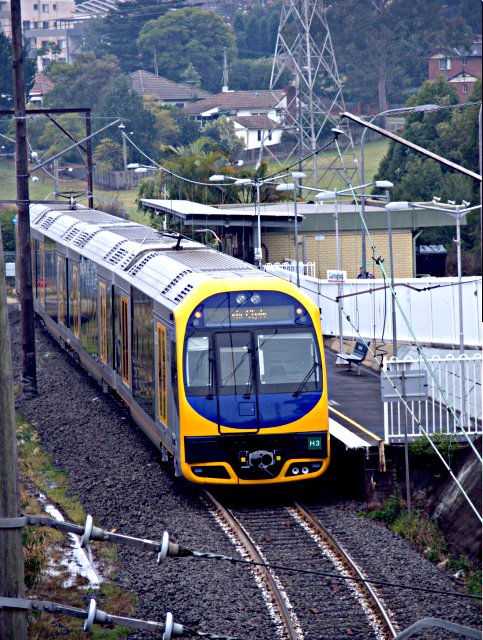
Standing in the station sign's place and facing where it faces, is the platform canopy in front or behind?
behind

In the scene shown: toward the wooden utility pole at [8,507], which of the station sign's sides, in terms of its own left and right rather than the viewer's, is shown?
front

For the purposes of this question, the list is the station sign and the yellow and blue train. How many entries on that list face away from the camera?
0

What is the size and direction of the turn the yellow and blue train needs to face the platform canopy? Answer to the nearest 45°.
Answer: approximately 135° to its left

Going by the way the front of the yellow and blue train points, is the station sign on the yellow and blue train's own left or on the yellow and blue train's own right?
on the yellow and blue train's own left

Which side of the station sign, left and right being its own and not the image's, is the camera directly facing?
front

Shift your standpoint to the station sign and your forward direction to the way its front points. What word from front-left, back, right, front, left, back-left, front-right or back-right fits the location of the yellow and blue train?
front

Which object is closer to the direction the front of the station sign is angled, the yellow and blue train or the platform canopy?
the yellow and blue train

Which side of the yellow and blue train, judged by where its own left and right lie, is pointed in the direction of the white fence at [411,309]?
left

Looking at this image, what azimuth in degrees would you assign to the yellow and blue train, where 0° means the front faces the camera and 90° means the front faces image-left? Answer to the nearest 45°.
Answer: approximately 315°
